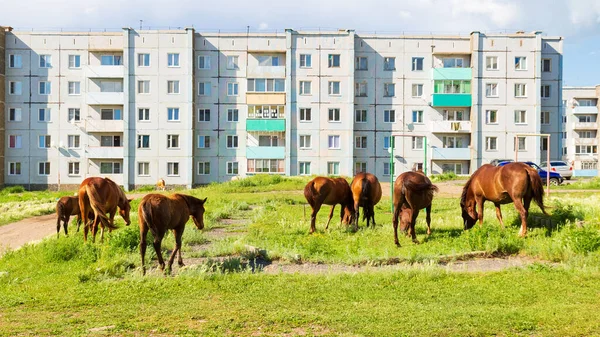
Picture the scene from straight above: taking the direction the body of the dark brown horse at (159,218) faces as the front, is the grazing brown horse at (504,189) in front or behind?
in front

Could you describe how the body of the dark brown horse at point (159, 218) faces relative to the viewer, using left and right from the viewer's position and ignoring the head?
facing away from the viewer and to the right of the viewer

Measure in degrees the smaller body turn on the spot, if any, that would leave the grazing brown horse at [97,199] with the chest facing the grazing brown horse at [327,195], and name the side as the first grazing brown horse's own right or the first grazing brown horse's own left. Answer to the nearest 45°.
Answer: approximately 45° to the first grazing brown horse's own right

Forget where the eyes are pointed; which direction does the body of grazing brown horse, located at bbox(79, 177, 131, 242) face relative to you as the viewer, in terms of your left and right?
facing away from the viewer and to the right of the viewer

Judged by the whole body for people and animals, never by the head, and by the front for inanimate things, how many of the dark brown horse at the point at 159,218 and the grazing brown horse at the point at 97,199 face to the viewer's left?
0
